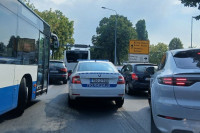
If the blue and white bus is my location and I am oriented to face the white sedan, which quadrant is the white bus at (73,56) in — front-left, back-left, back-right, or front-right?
front-left

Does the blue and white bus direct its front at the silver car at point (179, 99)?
no

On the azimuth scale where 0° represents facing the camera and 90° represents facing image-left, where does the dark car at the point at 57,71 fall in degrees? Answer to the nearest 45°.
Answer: approximately 180°

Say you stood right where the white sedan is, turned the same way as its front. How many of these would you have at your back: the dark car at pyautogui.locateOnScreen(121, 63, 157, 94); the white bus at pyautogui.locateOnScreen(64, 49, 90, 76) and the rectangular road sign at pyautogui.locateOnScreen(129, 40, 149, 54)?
0

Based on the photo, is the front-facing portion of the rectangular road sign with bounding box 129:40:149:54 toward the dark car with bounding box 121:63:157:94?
yes

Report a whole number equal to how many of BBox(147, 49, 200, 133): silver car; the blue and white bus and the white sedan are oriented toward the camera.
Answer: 0

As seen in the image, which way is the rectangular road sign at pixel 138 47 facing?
toward the camera

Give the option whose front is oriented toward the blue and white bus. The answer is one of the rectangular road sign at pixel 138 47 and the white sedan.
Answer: the rectangular road sign

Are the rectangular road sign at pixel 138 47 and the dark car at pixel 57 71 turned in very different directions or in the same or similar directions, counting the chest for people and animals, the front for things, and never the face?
very different directions

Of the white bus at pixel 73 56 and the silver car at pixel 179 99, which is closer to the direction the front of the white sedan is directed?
the white bus

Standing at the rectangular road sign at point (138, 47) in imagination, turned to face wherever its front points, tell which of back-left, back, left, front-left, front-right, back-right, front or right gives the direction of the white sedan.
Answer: front

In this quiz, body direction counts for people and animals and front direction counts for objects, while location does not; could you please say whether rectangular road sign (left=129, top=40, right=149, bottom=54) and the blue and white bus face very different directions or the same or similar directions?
very different directions

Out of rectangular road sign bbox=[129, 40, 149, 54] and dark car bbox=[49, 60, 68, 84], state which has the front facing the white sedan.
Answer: the rectangular road sign

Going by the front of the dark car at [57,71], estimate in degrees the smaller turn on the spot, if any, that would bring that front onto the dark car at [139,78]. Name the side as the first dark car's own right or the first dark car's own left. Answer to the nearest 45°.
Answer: approximately 135° to the first dark car's own right

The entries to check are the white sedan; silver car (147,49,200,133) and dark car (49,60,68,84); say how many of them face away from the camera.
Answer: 3

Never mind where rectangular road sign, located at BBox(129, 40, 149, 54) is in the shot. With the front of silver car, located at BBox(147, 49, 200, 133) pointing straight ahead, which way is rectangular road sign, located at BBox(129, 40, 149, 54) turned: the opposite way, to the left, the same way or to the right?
the opposite way

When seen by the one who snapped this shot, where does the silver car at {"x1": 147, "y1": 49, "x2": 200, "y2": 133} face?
facing away from the viewer

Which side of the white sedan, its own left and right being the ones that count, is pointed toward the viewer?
back

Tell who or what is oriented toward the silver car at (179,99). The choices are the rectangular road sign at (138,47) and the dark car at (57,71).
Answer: the rectangular road sign
